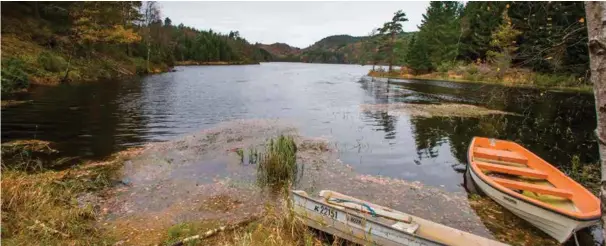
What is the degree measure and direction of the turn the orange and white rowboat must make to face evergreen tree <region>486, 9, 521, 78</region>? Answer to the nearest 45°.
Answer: approximately 135° to its left

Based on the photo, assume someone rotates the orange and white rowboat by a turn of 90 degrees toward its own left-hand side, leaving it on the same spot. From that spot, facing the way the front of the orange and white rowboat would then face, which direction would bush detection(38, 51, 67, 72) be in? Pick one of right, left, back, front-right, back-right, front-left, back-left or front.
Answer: back-left

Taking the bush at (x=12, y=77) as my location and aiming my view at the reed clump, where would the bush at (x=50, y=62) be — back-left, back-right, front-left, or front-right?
back-left

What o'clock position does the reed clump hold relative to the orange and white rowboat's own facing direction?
The reed clump is roughly at 4 o'clock from the orange and white rowboat.

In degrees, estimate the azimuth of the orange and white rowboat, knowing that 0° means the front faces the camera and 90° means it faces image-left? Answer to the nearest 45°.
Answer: approximately 315°

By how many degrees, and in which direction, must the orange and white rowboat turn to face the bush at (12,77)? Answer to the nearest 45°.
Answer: approximately 135° to its right
